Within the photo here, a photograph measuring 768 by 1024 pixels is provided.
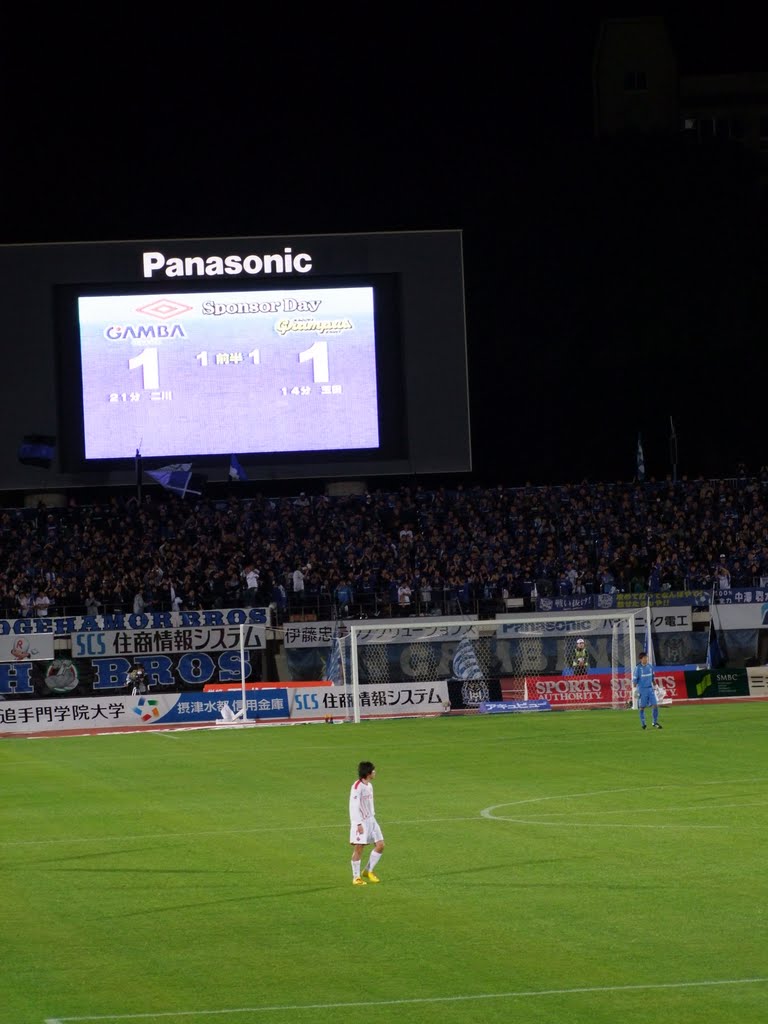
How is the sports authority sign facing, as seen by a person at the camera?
facing the viewer
